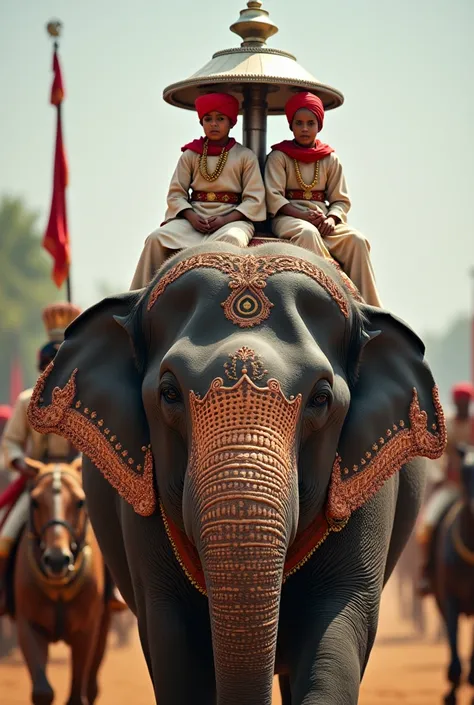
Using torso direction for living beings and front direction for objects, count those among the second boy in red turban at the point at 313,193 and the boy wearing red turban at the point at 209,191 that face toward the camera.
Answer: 2

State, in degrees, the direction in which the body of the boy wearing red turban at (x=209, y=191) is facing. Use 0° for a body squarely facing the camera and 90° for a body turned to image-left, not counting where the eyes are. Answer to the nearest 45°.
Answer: approximately 0°

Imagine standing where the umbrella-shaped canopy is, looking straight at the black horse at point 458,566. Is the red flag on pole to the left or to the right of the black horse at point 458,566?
left
